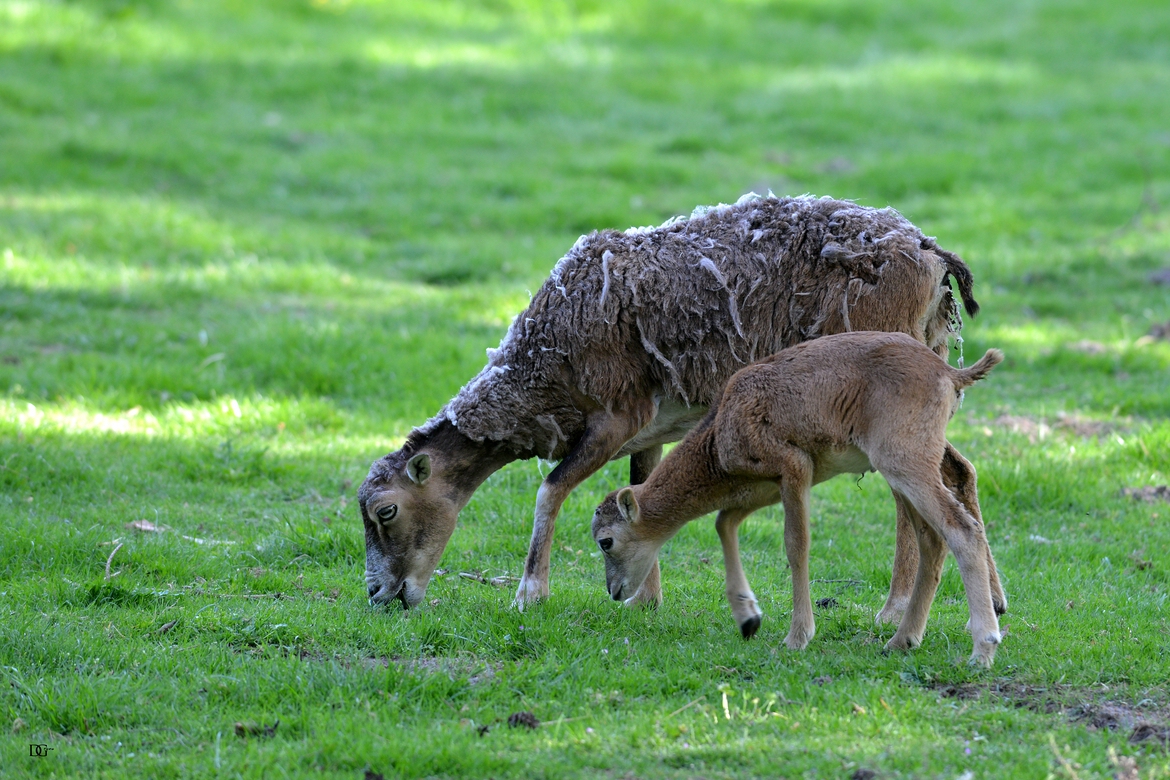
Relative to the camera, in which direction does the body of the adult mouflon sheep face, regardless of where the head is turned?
to the viewer's left
